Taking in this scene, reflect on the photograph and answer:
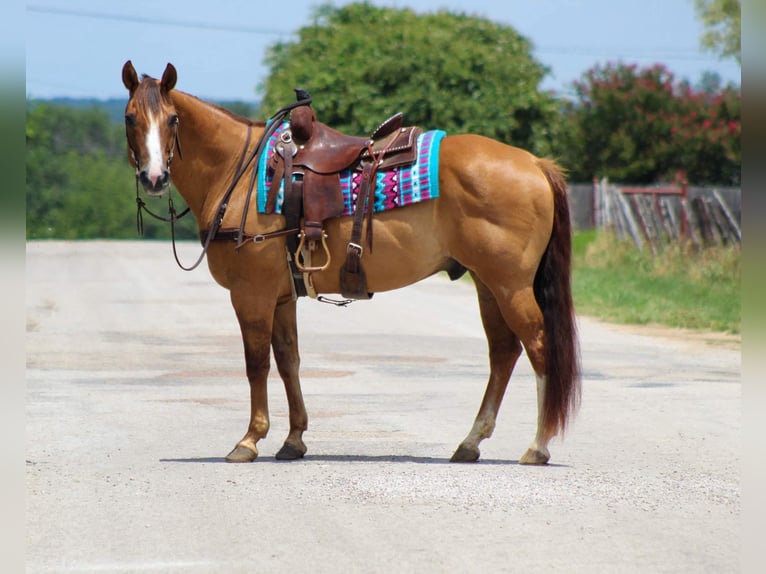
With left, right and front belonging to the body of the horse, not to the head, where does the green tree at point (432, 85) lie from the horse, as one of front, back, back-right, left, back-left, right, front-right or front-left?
right

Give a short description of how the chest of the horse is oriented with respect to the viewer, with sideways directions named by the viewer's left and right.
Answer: facing to the left of the viewer

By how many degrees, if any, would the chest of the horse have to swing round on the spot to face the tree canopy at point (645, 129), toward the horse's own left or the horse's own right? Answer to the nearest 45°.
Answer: approximately 90° to the horse's own right

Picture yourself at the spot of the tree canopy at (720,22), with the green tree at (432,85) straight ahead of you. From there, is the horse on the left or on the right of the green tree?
left

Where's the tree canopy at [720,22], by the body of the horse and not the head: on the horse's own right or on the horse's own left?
on the horse's own right

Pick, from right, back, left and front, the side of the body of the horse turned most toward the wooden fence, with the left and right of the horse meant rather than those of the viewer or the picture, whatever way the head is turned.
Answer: right
